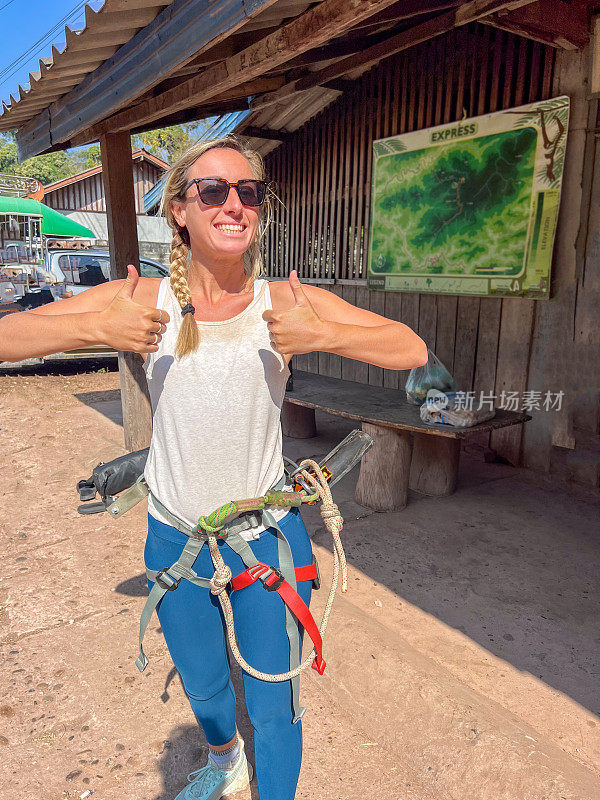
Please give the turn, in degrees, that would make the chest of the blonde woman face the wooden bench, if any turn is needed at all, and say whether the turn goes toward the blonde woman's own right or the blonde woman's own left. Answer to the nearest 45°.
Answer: approximately 135° to the blonde woman's own left

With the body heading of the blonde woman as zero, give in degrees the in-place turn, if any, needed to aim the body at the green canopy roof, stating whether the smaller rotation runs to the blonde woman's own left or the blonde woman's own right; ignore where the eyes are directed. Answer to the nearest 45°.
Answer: approximately 180°

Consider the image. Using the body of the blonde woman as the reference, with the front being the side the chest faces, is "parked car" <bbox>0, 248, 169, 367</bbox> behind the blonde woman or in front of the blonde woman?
behind

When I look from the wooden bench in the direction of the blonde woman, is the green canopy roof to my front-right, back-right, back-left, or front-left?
back-right

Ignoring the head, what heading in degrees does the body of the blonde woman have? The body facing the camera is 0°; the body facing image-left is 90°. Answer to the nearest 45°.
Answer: approximately 0°
